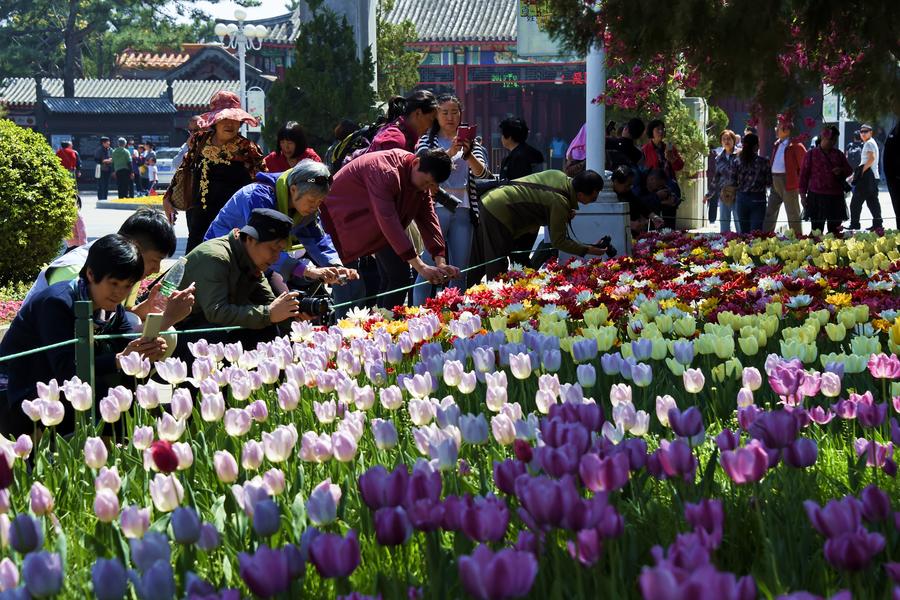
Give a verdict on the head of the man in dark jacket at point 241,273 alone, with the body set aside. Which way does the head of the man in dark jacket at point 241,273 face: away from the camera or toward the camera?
toward the camera

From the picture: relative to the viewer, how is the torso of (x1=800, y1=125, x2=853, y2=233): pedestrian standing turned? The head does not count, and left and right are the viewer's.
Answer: facing the viewer

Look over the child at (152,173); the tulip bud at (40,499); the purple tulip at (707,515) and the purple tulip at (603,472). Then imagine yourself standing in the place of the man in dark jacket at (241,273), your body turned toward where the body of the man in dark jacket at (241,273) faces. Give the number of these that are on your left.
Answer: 1

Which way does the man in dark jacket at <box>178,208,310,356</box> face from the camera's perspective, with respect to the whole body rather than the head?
to the viewer's right

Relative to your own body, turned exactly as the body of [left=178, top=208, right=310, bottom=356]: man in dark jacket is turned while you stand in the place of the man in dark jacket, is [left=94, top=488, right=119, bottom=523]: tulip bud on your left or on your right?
on your right

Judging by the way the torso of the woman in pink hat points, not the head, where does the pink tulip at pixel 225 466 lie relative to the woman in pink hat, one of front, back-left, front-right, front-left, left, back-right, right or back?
front

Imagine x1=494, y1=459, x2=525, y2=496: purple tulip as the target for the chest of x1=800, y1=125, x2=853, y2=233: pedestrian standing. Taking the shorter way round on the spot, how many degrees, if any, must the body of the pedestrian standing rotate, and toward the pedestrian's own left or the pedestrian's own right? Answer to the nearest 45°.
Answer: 0° — they already face it

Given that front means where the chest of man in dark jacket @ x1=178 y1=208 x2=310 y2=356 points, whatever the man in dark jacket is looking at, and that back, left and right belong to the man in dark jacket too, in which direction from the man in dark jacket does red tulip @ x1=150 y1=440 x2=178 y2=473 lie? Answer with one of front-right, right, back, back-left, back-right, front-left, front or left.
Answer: right

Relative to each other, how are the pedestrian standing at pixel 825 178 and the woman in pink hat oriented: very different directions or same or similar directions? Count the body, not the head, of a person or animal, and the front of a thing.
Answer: same or similar directions

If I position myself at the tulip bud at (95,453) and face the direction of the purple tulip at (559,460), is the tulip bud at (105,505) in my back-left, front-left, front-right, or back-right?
front-right

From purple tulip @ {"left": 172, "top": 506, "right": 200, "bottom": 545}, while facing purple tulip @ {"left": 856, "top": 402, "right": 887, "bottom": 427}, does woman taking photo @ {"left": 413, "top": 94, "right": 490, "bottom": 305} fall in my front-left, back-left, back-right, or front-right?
front-left

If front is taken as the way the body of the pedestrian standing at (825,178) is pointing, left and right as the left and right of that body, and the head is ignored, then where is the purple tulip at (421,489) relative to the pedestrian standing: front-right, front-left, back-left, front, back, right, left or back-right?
front

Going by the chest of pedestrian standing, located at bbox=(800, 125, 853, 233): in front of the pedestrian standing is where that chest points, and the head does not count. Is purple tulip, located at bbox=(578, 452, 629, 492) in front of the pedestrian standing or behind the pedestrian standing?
in front

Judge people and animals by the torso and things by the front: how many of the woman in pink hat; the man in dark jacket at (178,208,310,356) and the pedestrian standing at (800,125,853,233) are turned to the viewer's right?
1

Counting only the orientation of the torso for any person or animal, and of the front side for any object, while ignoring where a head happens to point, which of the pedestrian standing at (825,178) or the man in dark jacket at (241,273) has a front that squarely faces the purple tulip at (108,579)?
the pedestrian standing

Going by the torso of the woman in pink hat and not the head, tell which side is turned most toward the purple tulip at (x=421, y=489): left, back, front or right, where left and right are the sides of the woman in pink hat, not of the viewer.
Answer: front

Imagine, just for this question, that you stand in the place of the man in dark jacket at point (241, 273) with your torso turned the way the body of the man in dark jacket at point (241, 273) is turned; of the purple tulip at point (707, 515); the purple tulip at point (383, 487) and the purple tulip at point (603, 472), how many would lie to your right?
3

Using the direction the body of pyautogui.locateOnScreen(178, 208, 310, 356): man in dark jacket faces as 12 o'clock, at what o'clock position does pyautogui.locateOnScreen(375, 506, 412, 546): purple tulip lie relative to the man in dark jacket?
The purple tulip is roughly at 3 o'clock from the man in dark jacket.

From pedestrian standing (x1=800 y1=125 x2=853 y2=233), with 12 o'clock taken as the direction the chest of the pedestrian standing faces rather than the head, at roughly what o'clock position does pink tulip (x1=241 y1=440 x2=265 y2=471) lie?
The pink tulip is roughly at 12 o'clock from the pedestrian standing.

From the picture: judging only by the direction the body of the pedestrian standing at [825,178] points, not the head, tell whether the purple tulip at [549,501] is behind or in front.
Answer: in front

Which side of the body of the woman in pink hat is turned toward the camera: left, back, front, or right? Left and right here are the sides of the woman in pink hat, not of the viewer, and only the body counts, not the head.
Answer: front
